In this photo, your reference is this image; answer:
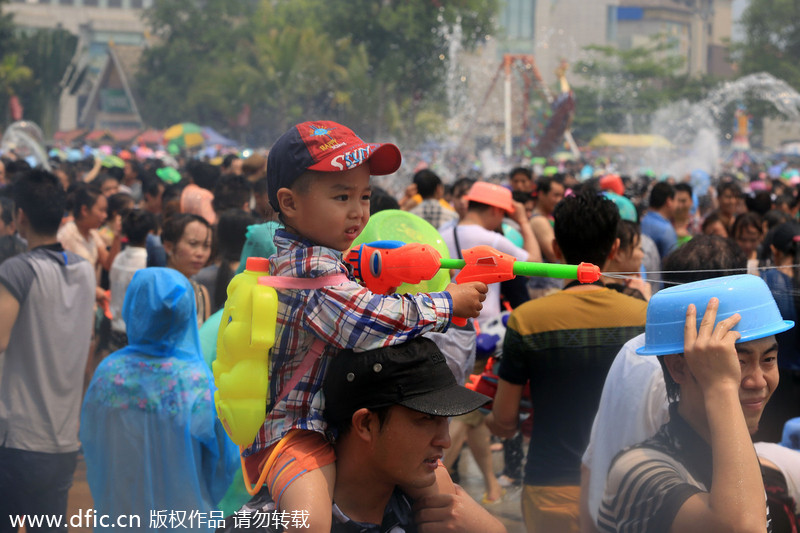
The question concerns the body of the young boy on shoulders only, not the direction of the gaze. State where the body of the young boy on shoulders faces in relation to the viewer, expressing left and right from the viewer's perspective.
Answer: facing to the right of the viewer

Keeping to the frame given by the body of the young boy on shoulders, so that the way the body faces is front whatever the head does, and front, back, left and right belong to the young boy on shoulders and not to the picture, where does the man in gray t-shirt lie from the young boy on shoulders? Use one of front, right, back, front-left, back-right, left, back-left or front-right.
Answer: back-left

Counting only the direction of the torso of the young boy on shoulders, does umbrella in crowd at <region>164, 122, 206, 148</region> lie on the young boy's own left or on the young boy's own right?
on the young boy's own left

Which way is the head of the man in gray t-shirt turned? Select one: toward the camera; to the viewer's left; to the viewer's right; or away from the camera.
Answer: away from the camera

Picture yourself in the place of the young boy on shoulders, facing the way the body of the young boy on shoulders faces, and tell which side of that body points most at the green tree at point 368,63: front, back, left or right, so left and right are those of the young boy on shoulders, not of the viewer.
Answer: left

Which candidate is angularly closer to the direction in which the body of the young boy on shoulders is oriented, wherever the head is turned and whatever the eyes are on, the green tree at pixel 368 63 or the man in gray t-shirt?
the green tree
